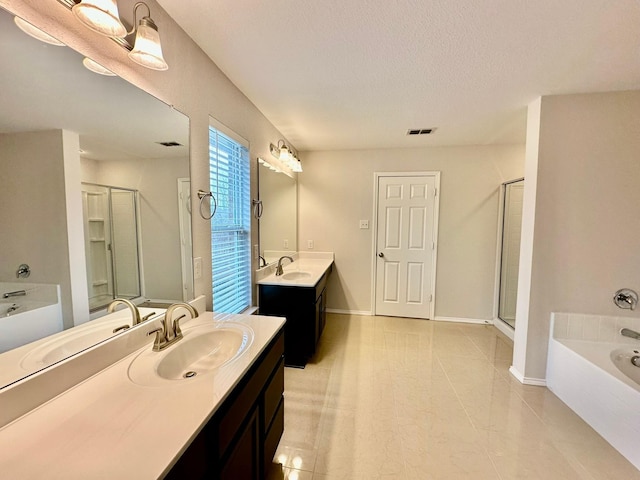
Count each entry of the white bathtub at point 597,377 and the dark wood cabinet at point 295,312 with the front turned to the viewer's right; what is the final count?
1

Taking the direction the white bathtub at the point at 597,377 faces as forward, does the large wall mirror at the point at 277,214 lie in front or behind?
in front

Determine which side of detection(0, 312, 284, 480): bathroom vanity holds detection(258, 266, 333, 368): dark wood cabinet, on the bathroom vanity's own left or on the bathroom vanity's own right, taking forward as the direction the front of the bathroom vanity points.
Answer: on the bathroom vanity's own left

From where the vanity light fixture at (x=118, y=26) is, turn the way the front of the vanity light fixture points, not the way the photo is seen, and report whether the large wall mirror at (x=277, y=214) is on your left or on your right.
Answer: on your left

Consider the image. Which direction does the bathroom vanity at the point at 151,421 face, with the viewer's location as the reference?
facing the viewer and to the right of the viewer

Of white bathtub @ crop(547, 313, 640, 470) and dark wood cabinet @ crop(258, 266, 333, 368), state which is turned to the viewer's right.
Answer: the dark wood cabinet

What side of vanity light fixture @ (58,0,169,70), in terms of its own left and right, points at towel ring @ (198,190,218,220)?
left

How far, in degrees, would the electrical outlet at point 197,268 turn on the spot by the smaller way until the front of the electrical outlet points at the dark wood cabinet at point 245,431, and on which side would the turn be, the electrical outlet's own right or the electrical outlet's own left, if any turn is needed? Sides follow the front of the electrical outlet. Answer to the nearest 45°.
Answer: approximately 45° to the electrical outlet's own right

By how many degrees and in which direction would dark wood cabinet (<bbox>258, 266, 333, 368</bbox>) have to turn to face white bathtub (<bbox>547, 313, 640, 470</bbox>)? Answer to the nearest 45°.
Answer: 0° — it already faces it

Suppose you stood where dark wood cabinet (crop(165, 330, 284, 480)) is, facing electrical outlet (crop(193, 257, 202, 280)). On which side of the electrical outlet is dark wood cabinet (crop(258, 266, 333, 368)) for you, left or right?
right

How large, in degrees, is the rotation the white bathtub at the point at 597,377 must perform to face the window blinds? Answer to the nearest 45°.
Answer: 0° — it already faces it

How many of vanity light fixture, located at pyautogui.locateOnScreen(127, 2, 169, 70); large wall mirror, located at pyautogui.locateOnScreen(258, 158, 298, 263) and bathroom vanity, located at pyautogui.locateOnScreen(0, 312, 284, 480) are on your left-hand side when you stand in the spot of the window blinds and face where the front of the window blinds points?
1

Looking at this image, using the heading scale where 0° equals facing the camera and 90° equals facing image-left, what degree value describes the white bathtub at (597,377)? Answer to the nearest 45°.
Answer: approximately 45°

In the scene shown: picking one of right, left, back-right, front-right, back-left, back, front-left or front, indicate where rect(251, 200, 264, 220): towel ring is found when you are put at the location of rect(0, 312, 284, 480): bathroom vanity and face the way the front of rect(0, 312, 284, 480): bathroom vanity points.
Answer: left
